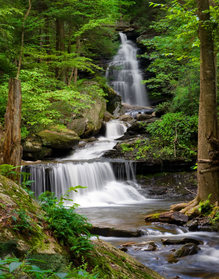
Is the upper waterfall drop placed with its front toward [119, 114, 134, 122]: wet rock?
yes

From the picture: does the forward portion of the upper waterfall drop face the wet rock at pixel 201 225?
yes

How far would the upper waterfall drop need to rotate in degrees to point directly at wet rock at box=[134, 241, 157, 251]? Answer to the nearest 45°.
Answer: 0° — it already faces it

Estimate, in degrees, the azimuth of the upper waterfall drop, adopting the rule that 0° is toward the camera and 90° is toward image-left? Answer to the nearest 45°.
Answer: approximately 0°

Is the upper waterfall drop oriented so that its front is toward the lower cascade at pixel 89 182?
yes

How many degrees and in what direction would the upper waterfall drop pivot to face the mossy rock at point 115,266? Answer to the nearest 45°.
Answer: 0° — it already faces it

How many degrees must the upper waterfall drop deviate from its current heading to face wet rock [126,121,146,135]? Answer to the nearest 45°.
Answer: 0° — it already faces it

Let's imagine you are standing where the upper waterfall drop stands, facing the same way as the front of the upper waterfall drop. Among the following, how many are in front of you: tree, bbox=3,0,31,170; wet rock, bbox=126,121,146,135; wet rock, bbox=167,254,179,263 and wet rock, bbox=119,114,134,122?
4

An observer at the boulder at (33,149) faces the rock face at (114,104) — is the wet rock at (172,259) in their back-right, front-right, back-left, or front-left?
back-right

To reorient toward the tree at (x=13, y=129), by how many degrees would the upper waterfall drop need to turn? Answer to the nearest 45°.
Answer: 0° — it already faces it
